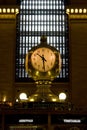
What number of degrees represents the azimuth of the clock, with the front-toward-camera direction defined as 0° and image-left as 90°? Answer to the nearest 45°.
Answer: approximately 0°

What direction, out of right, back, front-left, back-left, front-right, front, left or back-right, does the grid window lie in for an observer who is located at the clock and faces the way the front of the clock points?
back
